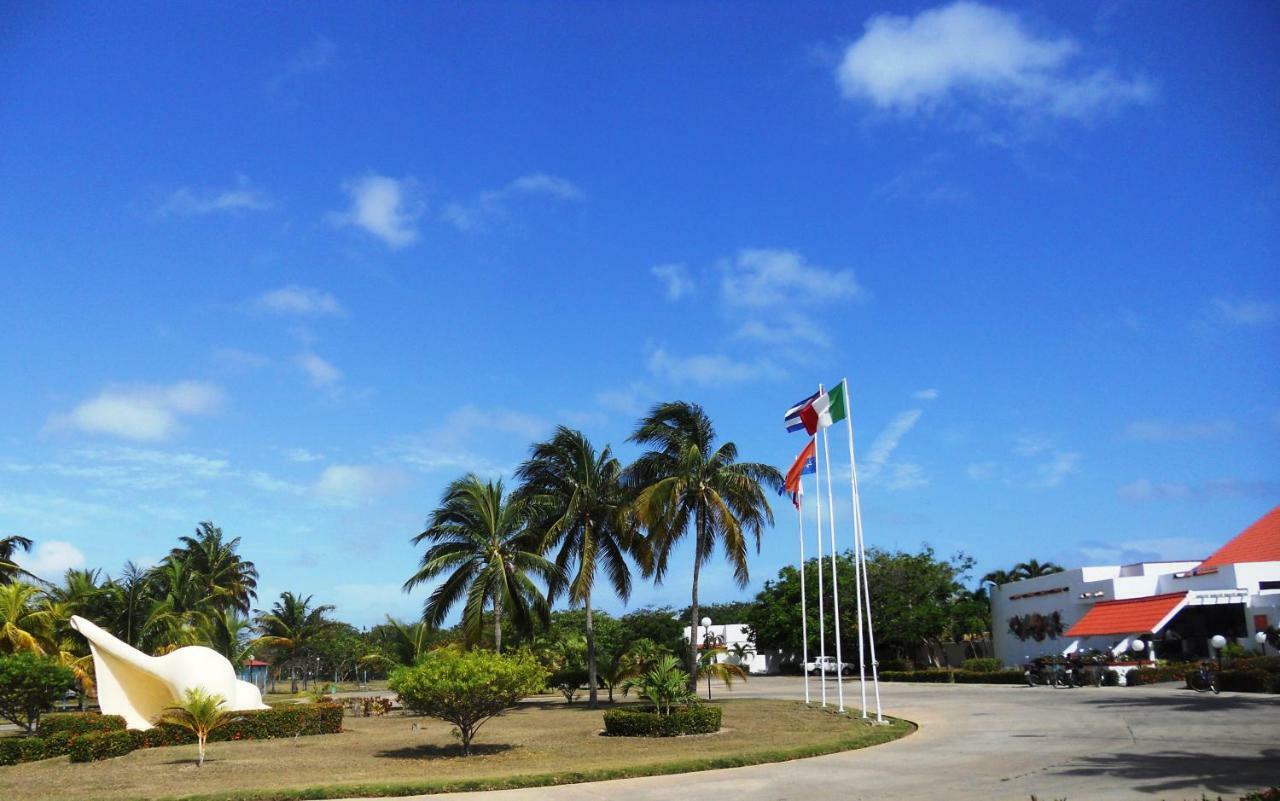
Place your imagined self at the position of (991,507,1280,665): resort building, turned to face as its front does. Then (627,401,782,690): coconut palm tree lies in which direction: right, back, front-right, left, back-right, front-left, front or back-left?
front

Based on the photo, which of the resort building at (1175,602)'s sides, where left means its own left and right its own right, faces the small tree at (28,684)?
front

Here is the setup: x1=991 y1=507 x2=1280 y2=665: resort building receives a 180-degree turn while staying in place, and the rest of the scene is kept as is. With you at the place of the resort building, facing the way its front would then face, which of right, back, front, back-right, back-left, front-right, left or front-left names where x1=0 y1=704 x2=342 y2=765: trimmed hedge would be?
back

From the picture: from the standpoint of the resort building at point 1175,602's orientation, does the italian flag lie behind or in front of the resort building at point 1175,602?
in front

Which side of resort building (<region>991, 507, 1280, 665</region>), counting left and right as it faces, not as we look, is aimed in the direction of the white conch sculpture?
front

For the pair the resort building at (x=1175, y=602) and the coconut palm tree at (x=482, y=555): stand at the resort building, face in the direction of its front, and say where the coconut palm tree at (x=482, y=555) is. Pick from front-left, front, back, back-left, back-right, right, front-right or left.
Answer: front

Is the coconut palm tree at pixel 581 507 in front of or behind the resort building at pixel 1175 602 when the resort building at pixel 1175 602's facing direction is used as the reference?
in front

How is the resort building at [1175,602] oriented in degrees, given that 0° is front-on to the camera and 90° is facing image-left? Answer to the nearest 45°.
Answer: approximately 45°

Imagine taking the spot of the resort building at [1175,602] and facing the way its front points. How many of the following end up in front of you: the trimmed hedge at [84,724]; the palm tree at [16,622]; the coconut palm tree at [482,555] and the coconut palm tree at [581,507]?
4

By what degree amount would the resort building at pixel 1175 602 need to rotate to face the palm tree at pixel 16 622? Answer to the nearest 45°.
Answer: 0° — it already faces it
